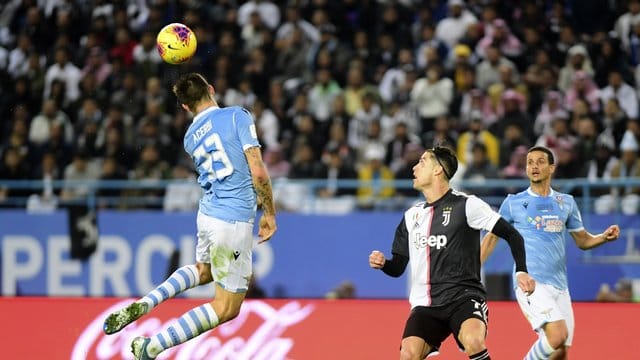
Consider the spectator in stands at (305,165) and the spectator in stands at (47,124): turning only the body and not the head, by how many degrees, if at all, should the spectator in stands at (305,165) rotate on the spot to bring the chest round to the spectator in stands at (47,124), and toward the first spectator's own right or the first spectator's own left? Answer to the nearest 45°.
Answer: approximately 90° to the first spectator's own right
